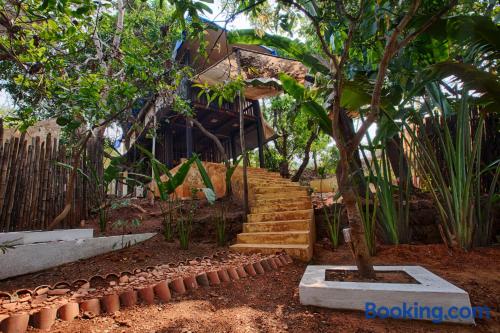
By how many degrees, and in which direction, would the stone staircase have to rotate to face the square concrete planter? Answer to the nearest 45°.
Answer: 0° — it already faces it

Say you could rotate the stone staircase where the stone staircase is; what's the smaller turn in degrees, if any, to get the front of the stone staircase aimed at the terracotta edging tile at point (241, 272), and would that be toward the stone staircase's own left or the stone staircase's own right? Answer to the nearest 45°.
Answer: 0° — it already faces it

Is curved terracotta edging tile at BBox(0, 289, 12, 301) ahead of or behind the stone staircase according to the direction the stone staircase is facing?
ahead

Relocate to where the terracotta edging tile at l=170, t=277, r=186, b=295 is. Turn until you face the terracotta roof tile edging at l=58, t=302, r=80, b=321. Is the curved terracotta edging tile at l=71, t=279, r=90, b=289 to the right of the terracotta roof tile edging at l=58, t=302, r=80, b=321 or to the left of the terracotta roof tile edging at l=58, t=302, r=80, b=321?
right

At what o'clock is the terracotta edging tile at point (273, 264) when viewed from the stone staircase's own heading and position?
The terracotta edging tile is roughly at 12 o'clock from the stone staircase.

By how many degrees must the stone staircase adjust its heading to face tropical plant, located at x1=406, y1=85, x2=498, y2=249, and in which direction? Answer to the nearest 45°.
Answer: approximately 45° to its left

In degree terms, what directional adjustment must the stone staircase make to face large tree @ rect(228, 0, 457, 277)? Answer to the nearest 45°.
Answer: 0° — it already faces it

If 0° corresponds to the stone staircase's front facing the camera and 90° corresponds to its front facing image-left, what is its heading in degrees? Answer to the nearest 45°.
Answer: approximately 0°

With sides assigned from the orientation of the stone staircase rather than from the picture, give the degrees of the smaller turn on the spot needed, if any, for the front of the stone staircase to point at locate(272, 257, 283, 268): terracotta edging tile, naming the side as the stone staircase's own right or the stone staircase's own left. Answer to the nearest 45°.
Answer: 0° — it already faces it

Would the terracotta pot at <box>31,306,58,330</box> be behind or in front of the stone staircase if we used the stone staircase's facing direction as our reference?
in front
